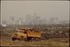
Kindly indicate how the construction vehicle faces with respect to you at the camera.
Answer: facing the viewer and to the left of the viewer
